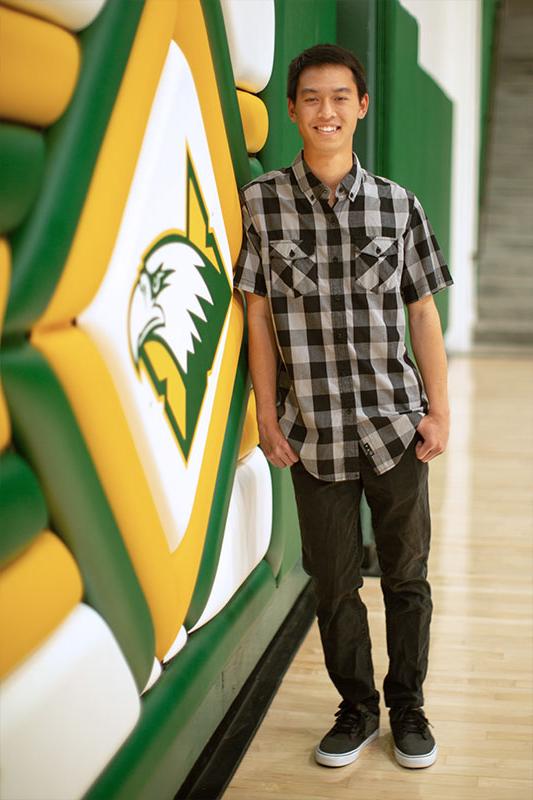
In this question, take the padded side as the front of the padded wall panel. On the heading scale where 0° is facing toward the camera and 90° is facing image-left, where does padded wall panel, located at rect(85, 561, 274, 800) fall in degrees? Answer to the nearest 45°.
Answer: approximately 315°

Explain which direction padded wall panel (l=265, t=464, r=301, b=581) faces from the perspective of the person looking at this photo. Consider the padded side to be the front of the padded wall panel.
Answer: facing the viewer and to the right of the viewer

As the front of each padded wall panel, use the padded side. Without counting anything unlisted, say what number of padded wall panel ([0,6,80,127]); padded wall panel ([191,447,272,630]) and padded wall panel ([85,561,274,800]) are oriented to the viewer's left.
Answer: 0

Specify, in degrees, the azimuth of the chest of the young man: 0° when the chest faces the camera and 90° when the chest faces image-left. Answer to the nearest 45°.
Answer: approximately 0°

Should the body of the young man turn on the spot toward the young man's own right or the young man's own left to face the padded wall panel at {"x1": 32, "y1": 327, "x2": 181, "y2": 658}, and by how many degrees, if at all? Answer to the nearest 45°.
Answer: approximately 45° to the young man's own right
